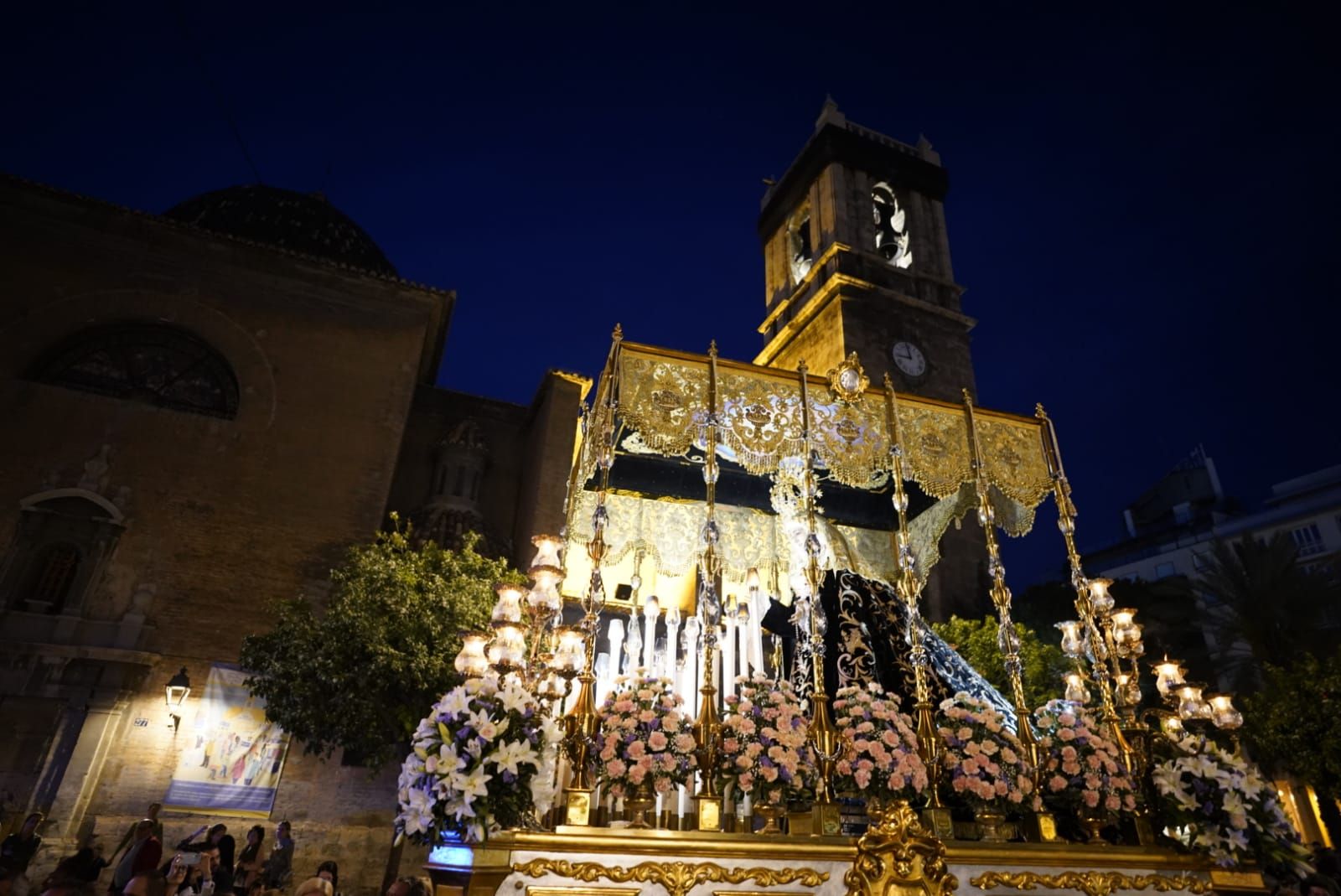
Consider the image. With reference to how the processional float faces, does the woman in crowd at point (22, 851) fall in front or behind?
in front

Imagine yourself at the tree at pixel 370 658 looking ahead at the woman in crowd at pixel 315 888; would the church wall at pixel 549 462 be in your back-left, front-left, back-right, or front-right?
back-left

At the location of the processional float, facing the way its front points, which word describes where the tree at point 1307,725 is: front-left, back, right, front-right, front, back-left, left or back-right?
back-right

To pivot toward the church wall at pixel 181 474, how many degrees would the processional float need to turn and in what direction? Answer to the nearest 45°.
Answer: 0° — it already faces it

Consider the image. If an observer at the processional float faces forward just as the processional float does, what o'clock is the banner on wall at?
The banner on wall is roughly at 1 o'clock from the processional float.

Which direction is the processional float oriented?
to the viewer's left
